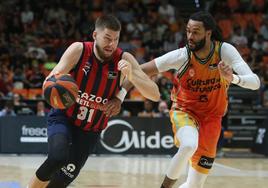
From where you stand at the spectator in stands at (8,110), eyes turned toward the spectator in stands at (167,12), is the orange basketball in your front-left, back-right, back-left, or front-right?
back-right

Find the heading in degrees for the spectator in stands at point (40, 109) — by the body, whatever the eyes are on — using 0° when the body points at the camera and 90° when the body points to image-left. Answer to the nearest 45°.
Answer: approximately 0°

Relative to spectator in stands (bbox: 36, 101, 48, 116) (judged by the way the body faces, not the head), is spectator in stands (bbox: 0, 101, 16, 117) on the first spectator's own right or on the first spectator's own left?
on the first spectator's own right

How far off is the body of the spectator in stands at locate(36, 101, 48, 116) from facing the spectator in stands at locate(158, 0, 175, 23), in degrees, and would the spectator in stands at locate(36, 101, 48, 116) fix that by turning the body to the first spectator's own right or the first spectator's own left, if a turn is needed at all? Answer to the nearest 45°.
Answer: approximately 135° to the first spectator's own left

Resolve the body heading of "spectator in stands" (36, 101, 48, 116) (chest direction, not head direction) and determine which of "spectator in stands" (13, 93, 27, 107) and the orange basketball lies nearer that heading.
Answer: the orange basketball

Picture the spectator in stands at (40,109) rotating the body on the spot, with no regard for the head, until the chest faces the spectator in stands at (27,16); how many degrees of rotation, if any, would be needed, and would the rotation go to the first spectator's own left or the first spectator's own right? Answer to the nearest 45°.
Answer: approximately 180°

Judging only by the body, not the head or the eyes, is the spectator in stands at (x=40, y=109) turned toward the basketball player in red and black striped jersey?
yes

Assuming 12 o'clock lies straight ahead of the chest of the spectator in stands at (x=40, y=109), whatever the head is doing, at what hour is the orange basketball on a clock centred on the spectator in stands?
The orange basketball is roughly at 12 o'clock from the spectator in stands.

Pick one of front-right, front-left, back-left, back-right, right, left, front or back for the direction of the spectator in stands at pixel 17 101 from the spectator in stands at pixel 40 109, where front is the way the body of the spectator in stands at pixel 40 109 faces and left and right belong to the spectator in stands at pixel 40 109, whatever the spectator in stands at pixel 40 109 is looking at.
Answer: back-right
